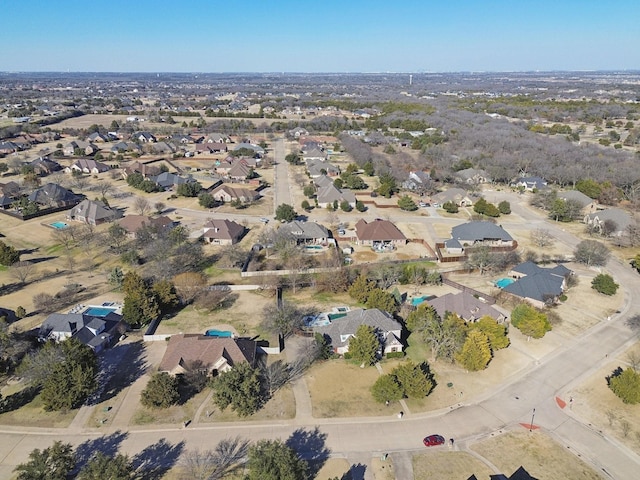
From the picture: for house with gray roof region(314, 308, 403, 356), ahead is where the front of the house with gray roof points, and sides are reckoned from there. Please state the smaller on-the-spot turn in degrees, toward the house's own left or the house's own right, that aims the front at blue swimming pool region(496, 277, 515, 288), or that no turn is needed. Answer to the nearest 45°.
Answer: approximately 135° to the house's own left

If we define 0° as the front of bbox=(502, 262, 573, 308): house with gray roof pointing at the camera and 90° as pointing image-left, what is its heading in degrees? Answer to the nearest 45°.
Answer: approximately 315°

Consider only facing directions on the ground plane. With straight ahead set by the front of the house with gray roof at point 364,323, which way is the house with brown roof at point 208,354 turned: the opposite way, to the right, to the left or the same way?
the same way

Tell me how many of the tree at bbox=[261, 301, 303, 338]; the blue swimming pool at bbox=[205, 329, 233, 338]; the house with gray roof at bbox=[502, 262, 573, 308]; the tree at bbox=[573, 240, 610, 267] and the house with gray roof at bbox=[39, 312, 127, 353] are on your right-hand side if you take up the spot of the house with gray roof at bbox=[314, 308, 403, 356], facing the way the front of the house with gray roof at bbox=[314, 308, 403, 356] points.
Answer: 3

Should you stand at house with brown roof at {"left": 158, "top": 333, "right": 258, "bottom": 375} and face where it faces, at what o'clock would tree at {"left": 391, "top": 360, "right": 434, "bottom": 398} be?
The tree is roughly at 10 o'clock from the house with brown roof.

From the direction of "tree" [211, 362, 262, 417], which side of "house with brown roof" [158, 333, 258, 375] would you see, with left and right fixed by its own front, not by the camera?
front

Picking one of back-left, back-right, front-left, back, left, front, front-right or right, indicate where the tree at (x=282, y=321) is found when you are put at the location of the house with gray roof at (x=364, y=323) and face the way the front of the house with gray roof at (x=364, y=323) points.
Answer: right

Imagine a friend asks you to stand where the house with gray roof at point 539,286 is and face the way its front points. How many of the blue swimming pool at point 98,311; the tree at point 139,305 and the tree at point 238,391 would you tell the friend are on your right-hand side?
3

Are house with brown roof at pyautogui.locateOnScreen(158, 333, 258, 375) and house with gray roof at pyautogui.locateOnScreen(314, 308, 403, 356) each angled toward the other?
no

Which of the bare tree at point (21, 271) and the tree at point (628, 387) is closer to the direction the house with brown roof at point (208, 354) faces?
the tree

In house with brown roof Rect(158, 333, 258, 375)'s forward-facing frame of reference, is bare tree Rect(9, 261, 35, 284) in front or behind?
behind

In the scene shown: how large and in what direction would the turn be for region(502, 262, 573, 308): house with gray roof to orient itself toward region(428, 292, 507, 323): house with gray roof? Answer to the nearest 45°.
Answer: approximately 90° to its right

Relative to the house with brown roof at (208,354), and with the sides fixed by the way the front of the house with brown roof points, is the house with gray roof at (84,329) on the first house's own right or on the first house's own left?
on the first house's own right

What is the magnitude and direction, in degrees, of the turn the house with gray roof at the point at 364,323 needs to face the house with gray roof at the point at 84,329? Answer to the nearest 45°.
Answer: approximately 90° to its right

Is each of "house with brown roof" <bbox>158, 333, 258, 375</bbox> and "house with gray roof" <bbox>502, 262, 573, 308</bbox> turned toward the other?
no

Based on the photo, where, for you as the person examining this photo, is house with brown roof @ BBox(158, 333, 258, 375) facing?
facing the viewer

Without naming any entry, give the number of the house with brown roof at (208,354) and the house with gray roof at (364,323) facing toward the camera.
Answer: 2

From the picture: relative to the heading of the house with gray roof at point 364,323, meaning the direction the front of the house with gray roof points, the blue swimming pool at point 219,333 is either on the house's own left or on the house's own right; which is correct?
on the house's own right

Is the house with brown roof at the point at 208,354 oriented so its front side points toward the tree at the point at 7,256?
no

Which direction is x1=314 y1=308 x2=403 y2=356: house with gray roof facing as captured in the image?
toward the camera

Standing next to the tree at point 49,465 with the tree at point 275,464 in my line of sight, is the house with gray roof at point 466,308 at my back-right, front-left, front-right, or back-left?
front-left
